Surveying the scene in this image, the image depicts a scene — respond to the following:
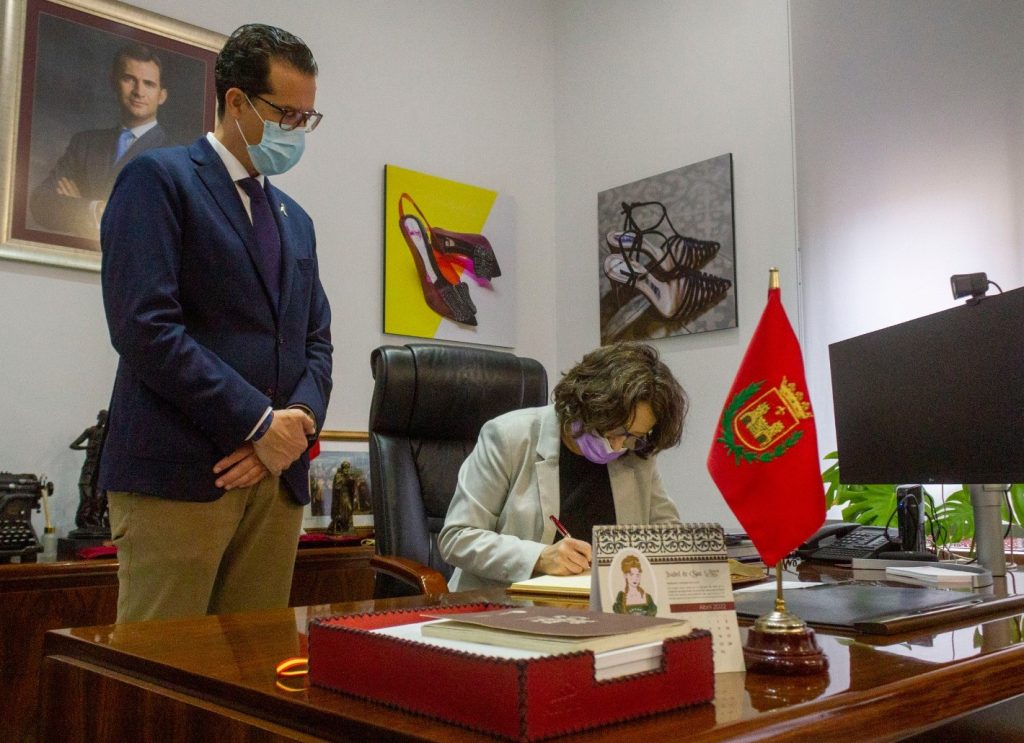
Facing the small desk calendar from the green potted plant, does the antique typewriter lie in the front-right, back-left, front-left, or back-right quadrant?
front-right

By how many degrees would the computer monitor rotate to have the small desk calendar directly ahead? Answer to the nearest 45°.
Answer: approximately 45° to its left

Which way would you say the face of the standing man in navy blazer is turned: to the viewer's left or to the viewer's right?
to the viewer's right

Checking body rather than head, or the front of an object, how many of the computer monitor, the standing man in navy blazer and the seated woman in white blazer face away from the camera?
0

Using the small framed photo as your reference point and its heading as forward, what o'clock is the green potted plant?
The green potted plant is roughly at 10 o'clock from the small framed photo.

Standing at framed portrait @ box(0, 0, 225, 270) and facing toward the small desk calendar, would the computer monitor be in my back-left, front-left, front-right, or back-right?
front-left

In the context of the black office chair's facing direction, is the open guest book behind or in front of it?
in front

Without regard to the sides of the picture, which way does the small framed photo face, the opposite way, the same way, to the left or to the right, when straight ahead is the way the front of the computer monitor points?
to the left

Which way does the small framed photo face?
toward the camera

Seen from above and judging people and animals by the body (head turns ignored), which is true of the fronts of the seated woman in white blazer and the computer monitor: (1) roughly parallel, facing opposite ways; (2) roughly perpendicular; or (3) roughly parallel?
roughly perpendicular

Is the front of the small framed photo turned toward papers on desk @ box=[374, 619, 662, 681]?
yes

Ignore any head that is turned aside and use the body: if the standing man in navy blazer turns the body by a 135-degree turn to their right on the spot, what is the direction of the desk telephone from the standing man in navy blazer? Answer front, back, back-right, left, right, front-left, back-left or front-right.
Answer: back

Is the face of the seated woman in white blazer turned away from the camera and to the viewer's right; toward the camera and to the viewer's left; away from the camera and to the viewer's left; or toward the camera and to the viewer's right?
toward the camera and to the viewer's right

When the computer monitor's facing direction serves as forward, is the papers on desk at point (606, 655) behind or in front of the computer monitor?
in front

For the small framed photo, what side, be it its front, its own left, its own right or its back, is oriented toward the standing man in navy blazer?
front
